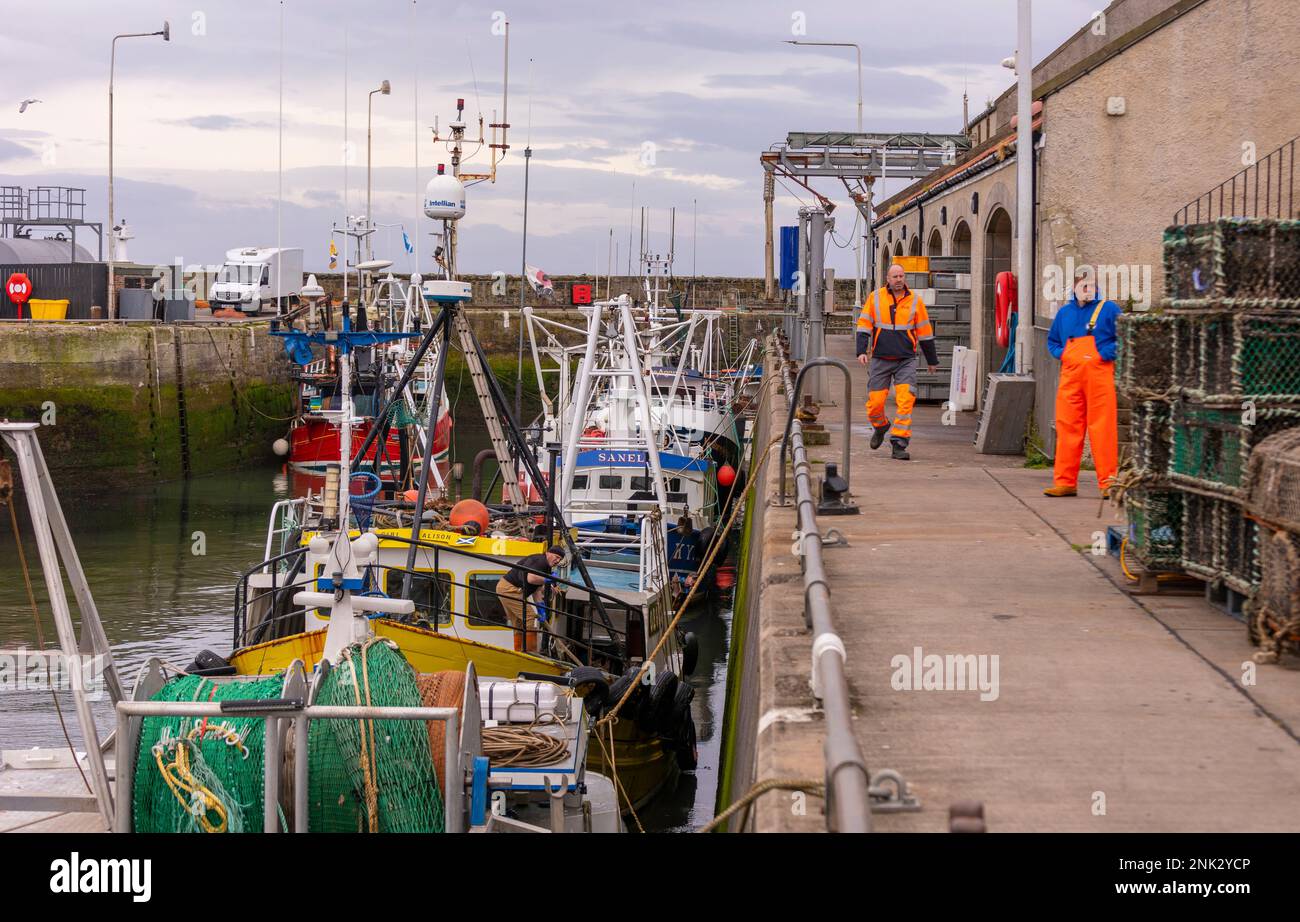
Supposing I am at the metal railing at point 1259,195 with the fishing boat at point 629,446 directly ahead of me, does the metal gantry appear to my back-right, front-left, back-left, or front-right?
front-right

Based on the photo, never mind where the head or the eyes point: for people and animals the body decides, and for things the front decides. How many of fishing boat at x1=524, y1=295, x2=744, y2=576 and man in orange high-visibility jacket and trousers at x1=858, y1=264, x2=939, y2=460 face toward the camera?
2

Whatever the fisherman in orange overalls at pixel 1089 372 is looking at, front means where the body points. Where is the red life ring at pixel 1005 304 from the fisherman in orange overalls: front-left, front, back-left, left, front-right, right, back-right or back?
back-right

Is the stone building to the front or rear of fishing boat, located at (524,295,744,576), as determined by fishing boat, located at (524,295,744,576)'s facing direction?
to the front

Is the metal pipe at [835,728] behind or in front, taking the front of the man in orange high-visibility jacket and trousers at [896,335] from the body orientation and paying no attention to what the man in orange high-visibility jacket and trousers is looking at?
in front

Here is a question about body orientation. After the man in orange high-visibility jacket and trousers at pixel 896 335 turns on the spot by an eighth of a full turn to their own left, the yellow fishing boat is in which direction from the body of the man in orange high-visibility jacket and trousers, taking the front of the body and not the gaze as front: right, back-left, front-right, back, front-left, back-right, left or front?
right

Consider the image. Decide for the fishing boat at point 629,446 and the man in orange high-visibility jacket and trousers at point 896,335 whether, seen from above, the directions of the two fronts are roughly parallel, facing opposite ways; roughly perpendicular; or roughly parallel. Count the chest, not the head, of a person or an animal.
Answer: roughly parallel

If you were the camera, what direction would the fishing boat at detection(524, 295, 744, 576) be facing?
facing the viewer

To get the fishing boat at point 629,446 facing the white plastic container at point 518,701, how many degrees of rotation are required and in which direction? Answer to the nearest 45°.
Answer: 0° — it already faces it

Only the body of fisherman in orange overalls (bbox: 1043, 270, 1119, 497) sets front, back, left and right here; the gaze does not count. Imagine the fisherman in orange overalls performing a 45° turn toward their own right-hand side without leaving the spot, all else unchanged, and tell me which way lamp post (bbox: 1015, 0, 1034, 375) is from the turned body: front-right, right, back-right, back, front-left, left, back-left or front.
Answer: right

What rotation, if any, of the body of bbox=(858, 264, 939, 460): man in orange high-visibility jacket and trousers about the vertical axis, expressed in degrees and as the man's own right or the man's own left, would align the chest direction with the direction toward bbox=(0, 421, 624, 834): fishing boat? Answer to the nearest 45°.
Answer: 0° — they already face it
